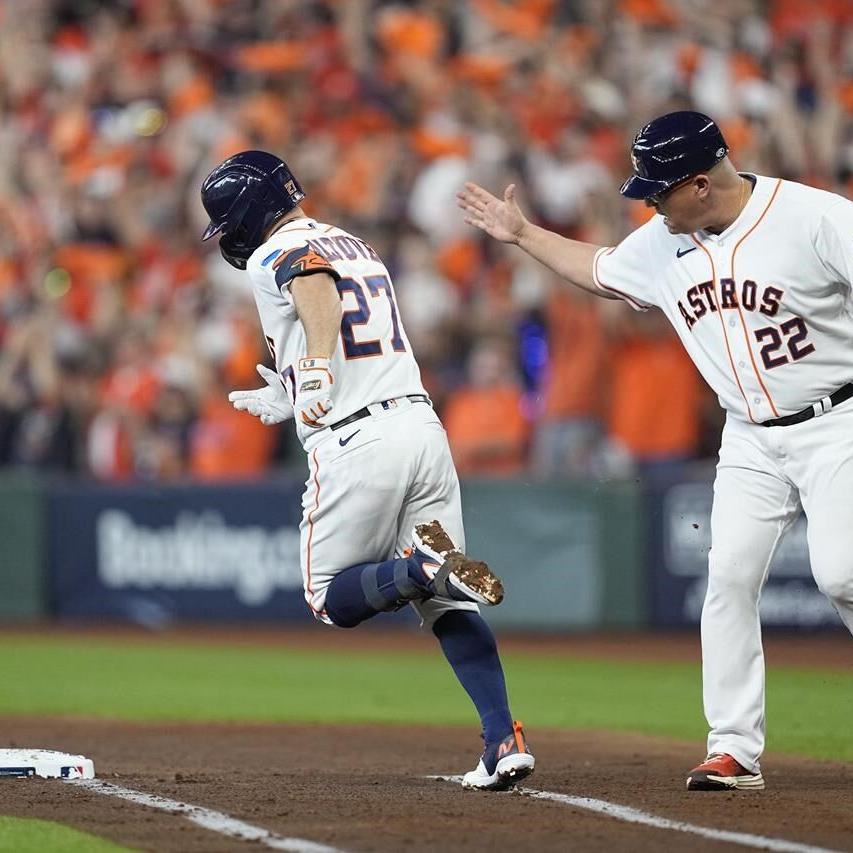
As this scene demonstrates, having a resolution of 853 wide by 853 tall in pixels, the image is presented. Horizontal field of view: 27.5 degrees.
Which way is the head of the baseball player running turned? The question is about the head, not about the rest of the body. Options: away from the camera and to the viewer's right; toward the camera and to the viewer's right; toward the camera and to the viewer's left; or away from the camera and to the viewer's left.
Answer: away from the camera and to the viewer's left

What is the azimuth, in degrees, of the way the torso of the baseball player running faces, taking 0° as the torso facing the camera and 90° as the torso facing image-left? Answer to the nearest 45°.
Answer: approximately 135°
